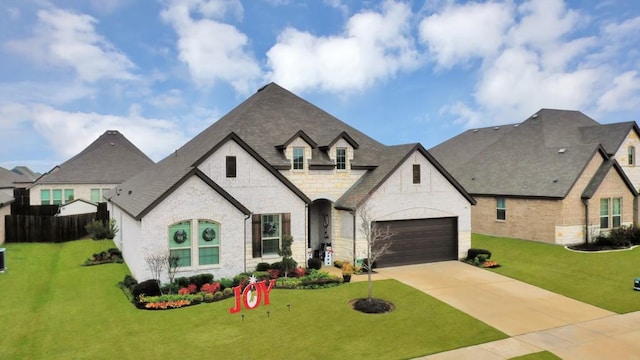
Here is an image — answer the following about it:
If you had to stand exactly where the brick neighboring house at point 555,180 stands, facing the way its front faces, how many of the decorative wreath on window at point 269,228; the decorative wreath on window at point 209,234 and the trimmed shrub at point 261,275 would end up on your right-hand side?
3

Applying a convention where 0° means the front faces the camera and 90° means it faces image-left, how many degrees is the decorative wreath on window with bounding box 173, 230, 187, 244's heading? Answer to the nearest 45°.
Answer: approximately 0°

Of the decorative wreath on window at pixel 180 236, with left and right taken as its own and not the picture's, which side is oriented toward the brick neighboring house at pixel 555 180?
left

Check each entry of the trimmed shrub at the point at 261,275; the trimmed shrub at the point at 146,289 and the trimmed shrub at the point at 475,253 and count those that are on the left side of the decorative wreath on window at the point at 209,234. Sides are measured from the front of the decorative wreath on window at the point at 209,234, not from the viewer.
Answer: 2

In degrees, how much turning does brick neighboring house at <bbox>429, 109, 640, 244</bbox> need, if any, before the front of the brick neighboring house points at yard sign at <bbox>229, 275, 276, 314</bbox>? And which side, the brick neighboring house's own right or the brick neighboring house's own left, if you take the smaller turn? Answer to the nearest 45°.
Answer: approximately 90° to the brick neighboring house's own right

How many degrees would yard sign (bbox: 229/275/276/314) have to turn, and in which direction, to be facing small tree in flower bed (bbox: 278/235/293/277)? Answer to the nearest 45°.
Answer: approximately 180°

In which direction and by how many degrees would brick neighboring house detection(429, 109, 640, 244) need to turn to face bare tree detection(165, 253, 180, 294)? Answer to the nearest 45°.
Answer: approximately 90° to its right

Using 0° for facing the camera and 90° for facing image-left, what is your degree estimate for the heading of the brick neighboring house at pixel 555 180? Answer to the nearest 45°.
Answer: approximately 315°

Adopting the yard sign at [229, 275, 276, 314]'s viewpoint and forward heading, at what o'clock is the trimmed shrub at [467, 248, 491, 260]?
The trimmed shrub is roughly at 8 o'clock from the yard sign.

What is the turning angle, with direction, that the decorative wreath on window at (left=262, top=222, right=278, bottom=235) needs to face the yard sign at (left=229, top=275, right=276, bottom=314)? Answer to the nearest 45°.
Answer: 0° — it already faces it

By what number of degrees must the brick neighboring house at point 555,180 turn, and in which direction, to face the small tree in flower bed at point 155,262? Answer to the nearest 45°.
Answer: approximately 90° to its right

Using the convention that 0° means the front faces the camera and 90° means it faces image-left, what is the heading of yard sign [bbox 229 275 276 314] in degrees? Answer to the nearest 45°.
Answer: approximately 0°

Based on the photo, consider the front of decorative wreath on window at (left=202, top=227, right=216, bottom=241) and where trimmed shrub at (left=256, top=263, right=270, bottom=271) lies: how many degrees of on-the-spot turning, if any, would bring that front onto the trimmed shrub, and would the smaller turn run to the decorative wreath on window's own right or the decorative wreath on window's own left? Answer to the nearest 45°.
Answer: approximately 135° to the decorative wreath on window's own left

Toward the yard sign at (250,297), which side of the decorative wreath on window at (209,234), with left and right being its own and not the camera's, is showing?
front

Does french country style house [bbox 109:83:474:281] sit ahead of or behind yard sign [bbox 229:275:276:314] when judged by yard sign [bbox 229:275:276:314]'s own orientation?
behind

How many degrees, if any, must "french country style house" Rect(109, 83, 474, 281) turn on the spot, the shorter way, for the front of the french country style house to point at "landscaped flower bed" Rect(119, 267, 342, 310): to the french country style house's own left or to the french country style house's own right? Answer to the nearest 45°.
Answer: approximately 45° to the french country style house's own right
